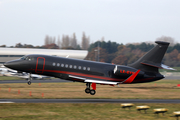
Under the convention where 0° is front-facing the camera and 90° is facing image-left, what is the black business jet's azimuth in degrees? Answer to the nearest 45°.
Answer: approximately 90°
